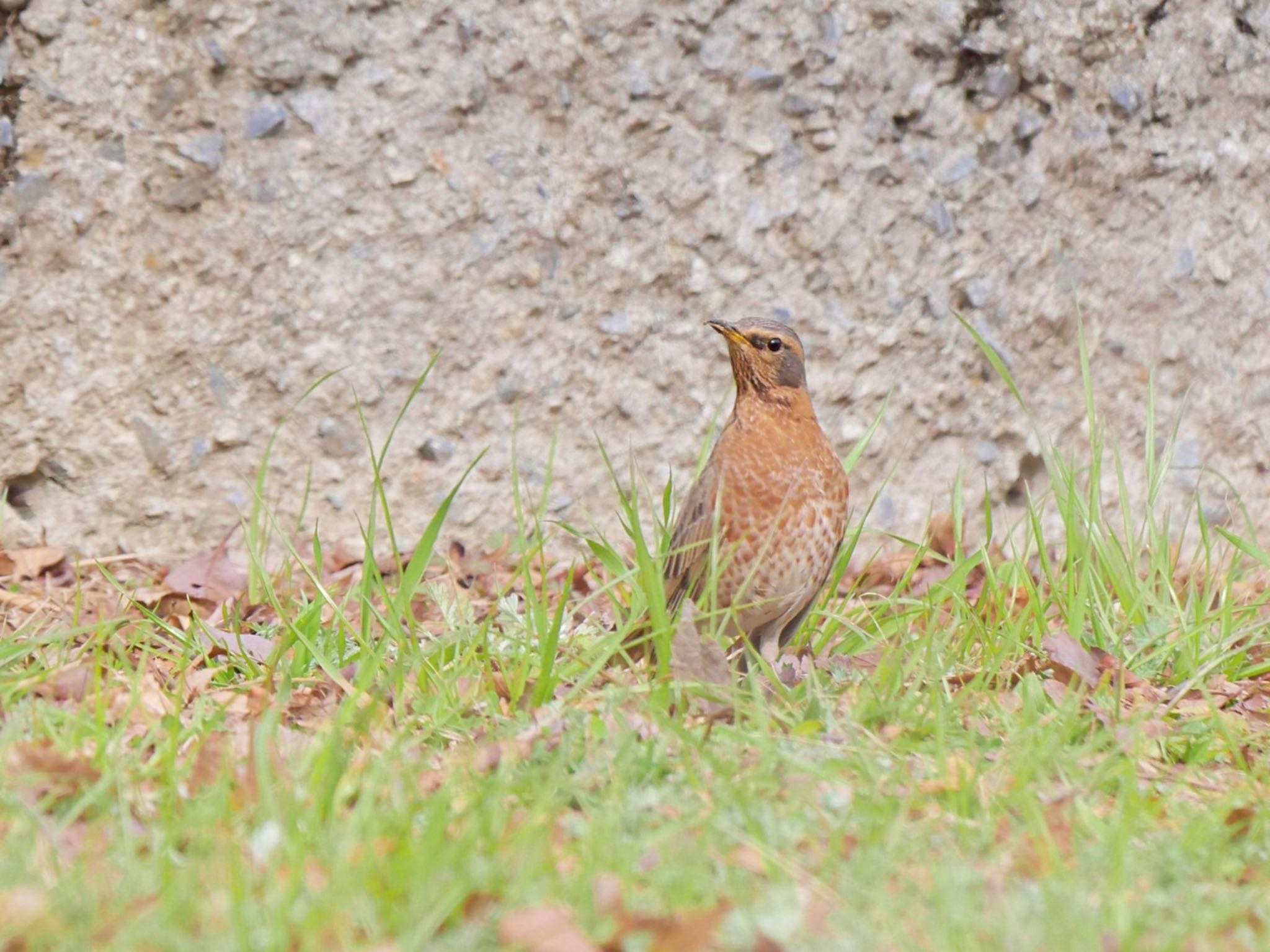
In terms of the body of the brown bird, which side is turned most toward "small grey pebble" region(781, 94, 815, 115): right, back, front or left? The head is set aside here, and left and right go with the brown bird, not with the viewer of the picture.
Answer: back

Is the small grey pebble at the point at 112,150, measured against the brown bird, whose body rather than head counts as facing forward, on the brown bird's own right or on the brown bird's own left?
on the brown bird's own right

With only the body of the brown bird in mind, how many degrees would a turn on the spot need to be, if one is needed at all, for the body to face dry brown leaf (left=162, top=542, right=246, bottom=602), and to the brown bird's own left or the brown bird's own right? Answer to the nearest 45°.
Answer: approximately 90° to the brown bird's own right

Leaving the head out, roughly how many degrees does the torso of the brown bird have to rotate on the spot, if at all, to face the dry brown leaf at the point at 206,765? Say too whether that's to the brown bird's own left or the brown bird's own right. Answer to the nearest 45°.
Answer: approximately 45° to the brown bird's own right

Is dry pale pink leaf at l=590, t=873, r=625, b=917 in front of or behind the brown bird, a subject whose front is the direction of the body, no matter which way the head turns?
in front

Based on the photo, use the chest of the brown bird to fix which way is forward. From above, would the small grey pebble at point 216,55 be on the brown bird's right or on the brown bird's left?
on the brown bird's right

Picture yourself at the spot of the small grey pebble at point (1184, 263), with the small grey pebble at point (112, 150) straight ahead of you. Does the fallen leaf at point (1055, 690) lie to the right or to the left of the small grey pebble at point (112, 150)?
left

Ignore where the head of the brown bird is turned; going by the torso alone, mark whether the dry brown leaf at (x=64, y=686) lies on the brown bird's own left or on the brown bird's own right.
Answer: on the brown bird's own right

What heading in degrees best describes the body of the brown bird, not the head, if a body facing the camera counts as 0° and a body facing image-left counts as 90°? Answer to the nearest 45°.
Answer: approximately 0°

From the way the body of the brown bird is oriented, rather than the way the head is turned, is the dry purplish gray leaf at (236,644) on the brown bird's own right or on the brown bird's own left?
on the brown bird's own right

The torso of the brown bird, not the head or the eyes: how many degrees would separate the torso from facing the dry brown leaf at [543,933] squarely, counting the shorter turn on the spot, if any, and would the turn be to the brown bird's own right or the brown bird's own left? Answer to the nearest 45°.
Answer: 0° — it already faces it

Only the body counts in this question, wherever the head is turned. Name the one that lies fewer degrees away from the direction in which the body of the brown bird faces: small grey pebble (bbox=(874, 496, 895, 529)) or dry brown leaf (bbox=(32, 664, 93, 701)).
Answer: the dry brown leaf

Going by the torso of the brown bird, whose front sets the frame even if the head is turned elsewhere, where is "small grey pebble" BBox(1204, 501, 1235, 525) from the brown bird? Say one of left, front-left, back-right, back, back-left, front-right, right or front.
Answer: back-left

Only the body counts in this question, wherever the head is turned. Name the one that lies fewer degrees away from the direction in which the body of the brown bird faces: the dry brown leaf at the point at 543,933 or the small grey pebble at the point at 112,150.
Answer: the dry brown leaf

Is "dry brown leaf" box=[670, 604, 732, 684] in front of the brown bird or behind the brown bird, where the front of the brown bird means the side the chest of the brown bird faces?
in front
